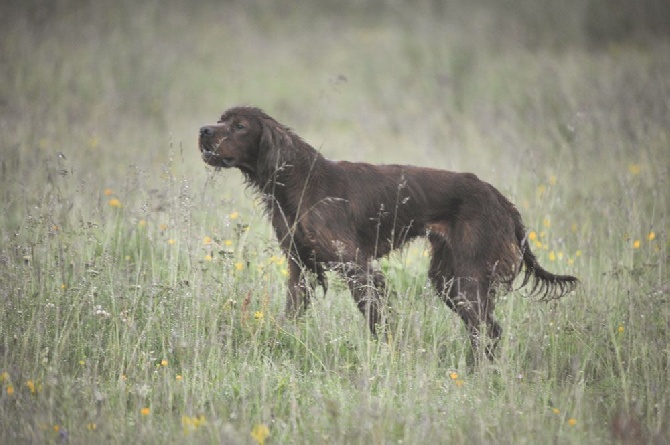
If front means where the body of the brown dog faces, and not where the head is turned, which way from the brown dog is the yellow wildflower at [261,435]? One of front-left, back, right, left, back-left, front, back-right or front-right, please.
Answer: left

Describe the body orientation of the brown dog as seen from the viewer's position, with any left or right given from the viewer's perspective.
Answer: facing to the left of the viewer
